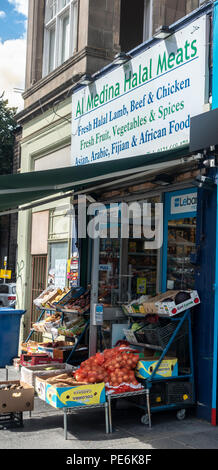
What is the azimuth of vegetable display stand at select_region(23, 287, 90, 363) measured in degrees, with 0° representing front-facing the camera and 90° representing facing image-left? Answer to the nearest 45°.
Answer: approximately 45°

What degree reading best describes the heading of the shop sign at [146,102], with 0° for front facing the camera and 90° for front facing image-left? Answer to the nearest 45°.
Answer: approximately 45°

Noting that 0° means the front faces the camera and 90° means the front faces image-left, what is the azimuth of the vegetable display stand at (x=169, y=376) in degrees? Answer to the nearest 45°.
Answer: approximately 45°

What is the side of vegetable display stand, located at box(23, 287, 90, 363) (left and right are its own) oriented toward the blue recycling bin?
right

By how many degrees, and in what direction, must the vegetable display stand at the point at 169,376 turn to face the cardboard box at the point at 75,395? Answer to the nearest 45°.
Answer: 0° — it already faces it
